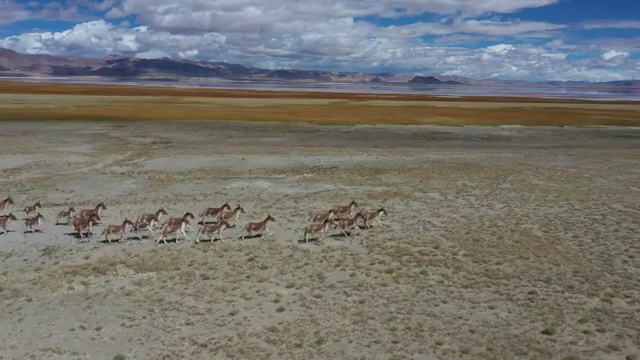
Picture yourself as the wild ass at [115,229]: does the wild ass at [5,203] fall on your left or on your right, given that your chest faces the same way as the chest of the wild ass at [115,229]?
on your left

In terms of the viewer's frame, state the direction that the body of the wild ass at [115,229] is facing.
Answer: to the viewer's right

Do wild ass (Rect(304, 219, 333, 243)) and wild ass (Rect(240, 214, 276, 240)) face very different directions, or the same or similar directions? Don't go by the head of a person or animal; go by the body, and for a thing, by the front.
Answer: same or similar directions

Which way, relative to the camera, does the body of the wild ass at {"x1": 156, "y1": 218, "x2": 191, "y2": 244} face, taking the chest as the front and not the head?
to the viewer's right

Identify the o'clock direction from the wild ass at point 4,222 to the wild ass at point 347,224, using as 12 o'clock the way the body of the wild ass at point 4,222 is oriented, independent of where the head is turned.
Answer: the wild ass at point 347,224 is roughly at 1 o'clock from the wild ass at point 4,222.

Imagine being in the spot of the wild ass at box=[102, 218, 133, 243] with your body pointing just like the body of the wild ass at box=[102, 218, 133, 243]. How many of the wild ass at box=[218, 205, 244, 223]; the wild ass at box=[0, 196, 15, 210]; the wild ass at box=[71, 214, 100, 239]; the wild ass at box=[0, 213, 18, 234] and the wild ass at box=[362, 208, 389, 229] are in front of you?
2

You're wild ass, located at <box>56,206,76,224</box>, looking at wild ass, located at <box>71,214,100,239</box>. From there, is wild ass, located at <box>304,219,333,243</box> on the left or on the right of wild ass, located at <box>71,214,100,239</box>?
left

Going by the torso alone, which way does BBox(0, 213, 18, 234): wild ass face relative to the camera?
to the viewer's right

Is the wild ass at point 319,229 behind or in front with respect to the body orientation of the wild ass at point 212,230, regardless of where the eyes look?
in front

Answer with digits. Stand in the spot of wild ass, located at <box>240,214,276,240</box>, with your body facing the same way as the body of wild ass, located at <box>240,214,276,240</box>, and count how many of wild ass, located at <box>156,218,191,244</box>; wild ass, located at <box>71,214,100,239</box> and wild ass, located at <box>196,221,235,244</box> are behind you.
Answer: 3

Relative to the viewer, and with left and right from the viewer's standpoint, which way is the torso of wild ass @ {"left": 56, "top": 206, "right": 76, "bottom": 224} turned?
facing to the right of the viewer

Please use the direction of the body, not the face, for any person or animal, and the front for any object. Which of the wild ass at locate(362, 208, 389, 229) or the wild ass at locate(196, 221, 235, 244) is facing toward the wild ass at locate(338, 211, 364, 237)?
the wild ass at locate(196, 221, 235, 244)

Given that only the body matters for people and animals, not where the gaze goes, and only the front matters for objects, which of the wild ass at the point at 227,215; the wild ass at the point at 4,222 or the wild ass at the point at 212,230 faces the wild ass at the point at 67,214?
the wild ass at the point at 4,222

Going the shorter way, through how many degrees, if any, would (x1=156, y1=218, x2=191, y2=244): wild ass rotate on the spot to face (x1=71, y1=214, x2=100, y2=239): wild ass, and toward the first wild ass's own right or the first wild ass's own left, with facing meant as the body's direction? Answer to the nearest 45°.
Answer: approximately 135° to the first wild ass's own left

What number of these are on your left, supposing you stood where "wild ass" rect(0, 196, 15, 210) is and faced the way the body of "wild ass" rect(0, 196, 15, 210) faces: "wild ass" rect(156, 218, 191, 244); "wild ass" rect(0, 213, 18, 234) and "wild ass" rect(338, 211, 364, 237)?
0

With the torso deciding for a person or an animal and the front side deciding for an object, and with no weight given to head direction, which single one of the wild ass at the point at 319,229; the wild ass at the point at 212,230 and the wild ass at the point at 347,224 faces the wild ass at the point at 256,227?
the wild ass at the point at 212,230

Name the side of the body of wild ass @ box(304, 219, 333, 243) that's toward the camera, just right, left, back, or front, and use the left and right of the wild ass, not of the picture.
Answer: right
